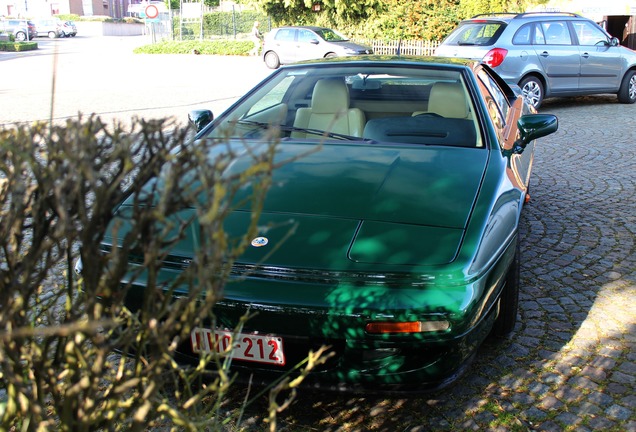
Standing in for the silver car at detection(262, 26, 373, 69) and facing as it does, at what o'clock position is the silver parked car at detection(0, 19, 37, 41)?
The silver parked car is roughly at 6 o'clock from the silver car.

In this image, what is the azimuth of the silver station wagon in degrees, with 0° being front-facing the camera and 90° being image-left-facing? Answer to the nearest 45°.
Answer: approximately 225°

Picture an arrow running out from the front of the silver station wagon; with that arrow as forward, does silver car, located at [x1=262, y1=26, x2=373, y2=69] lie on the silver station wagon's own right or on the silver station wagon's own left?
on the silver station wagon's own left

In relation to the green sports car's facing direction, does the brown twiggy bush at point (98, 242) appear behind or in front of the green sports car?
in front

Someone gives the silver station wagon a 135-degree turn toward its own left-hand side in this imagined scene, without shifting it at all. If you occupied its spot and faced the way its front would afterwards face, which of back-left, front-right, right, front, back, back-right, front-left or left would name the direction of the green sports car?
left

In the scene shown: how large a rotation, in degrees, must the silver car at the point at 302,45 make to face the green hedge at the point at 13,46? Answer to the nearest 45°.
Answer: approximately 180°

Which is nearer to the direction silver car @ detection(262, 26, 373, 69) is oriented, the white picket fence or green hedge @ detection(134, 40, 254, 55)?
the white picket fence

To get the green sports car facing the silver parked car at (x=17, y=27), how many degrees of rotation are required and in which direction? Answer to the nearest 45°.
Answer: approximately 90° to its right

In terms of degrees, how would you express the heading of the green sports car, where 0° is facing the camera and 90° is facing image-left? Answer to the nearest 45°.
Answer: approximately 45°

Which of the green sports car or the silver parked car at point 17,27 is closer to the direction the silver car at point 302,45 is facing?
the green sports car

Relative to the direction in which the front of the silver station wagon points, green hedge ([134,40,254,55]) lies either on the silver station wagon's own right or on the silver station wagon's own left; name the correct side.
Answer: on the silver station wagon's own left

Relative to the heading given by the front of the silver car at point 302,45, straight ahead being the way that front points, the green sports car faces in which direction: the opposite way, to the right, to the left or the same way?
to the right

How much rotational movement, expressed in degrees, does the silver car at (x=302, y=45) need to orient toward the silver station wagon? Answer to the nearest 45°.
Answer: approximately 45° to its right

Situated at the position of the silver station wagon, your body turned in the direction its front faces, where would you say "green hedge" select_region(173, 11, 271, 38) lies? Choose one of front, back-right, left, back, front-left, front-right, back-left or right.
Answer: left
